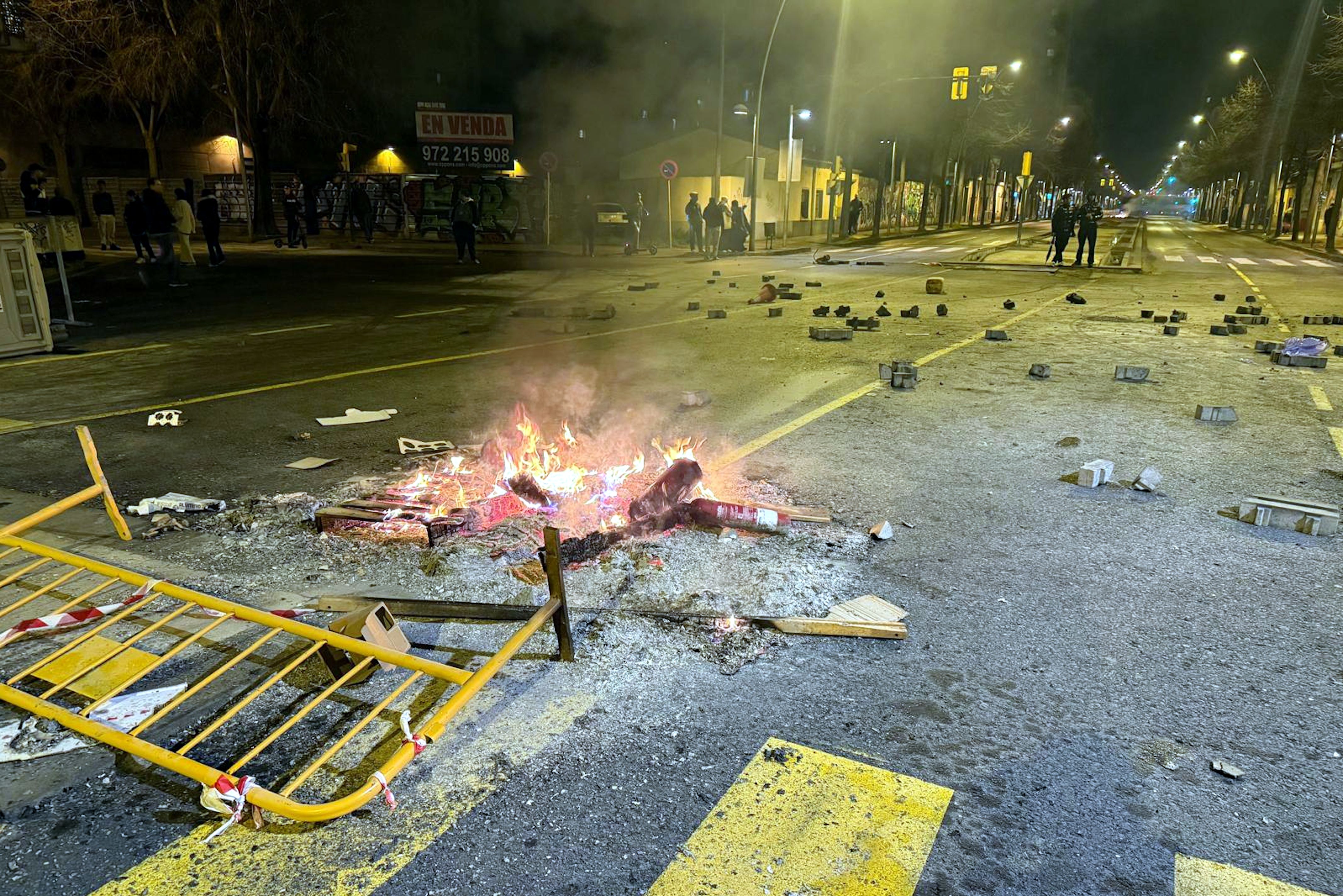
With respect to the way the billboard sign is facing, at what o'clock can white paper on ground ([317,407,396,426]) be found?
The white paper on ground is roughly at 12 o'clock from the billboard sign.

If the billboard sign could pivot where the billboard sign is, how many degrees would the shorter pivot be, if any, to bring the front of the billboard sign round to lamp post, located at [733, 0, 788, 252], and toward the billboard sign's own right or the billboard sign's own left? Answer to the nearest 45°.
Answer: approximately 45° to the billboard sign's own left

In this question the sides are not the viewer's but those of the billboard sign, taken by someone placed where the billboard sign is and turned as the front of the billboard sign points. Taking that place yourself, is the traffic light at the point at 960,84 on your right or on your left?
on your left

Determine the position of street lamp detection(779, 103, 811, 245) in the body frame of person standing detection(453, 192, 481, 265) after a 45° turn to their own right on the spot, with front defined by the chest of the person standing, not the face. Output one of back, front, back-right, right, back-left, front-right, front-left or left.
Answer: back

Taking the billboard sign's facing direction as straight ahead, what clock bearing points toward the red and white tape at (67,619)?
The red and white tape is roughly at 12 o'clock from the billboard sign.

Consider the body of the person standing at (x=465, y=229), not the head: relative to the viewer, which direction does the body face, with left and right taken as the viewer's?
facing the viewer
